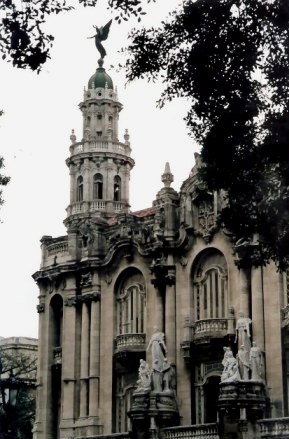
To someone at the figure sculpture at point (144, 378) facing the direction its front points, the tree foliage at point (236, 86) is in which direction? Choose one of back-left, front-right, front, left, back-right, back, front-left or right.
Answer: front-left

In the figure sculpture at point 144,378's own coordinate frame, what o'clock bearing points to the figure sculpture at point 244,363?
the figure sculpture at point 244,363 is roughly at 9 o'clock from the figure sculpture at point 144,378.

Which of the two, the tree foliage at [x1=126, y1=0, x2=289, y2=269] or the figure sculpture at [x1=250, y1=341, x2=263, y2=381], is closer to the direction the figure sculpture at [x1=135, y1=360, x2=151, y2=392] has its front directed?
the tree foliage

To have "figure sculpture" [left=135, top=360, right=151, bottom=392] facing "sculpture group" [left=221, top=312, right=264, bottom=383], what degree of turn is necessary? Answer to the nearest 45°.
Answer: approximately 90° to its left

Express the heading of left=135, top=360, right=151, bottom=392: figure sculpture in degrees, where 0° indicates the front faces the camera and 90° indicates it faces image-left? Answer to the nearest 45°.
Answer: approximately 45°

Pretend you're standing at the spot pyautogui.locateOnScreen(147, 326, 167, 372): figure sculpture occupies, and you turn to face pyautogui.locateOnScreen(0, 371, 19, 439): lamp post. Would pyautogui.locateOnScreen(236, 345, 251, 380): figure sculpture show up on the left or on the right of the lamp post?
left

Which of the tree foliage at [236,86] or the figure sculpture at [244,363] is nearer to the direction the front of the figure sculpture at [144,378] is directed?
the tree foliage
